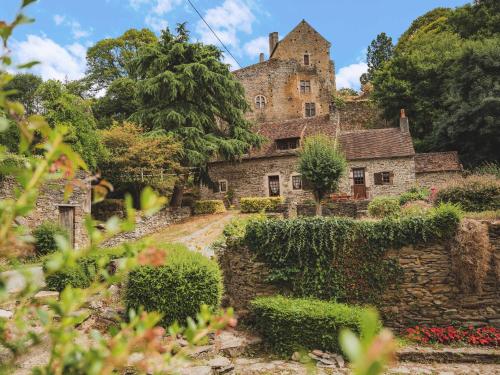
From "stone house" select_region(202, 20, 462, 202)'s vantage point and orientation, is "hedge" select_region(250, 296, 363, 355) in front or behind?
in front

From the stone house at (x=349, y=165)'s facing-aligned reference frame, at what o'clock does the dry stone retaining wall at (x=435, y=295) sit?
The dry stone retaining wall is roughly at 12 o'clock from the stone house.

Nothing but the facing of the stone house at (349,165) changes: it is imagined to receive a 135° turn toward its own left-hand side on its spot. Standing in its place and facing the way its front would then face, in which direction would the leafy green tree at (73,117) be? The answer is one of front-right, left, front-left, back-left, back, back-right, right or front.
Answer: back

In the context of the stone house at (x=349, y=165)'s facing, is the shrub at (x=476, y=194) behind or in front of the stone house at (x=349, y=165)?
in front

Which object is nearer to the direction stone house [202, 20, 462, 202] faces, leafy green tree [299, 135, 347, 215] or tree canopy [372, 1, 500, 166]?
the leafy green tree

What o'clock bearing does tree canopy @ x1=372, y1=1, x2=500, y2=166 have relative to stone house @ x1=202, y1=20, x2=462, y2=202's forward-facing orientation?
The tree canopy is roughly at 8 o'clock from the stone house.

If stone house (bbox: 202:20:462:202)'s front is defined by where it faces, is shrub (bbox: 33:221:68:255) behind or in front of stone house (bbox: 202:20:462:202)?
in front

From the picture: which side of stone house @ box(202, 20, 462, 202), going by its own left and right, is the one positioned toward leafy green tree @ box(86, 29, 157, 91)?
right

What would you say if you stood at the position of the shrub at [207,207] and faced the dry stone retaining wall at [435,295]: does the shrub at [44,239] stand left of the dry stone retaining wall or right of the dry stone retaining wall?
right

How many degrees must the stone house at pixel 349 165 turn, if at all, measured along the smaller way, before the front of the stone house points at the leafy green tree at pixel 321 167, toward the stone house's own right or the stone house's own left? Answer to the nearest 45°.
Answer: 0° — it already faces it

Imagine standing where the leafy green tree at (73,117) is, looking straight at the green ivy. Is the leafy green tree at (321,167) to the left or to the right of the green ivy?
left

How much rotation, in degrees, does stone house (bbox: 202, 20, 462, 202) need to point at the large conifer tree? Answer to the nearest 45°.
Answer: approximately 45° to its right

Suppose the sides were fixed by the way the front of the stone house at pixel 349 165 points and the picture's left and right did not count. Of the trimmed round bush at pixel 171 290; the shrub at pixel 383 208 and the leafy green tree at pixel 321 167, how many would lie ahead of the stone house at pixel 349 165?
3

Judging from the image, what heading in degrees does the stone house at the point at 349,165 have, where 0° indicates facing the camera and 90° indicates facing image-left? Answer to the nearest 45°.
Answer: approximately 0°

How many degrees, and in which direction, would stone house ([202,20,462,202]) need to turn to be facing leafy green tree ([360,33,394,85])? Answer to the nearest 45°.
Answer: approximately 180°

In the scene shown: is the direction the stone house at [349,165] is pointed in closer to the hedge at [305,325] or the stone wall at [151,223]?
the hedge

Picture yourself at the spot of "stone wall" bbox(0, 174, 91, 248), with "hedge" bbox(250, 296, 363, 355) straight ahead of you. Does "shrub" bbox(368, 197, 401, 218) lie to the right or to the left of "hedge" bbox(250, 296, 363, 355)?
left
